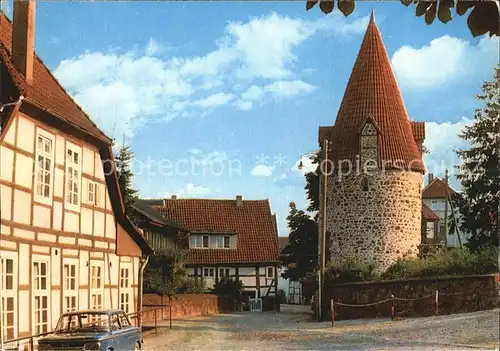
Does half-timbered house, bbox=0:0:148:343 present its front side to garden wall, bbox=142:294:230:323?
no

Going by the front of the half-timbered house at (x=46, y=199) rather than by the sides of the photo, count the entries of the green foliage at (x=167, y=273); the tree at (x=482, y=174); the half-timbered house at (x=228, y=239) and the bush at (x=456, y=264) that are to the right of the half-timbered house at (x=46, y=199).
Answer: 0

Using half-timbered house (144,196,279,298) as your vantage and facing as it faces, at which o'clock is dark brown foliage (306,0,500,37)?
The dark brown foliage is roughly at 12 o'clock from the half-timbered house.

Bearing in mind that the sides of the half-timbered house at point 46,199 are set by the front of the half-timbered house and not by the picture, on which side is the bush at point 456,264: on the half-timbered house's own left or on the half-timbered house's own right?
on the half-timbered house's own left

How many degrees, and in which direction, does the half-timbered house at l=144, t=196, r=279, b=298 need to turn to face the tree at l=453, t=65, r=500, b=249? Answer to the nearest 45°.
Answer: approximately 45° to its left

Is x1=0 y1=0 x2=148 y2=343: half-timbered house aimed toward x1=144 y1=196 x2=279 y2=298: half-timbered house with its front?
no

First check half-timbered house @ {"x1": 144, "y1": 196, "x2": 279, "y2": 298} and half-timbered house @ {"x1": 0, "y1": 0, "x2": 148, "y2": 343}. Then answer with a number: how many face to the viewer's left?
0

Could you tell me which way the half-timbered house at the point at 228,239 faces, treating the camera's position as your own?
facing the viewer

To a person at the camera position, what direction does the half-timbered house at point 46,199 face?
facing the viewer and to the right of the viewer

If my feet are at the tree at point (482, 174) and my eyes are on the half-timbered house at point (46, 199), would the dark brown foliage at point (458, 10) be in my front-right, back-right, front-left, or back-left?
front-left

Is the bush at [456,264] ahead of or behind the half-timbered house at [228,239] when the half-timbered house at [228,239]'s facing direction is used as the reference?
ahead

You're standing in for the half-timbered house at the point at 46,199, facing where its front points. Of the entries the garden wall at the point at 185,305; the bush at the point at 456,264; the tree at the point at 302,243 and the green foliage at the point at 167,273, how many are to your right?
0

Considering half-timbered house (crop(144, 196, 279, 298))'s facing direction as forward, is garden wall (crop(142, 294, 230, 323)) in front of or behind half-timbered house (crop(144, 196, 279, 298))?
in front
